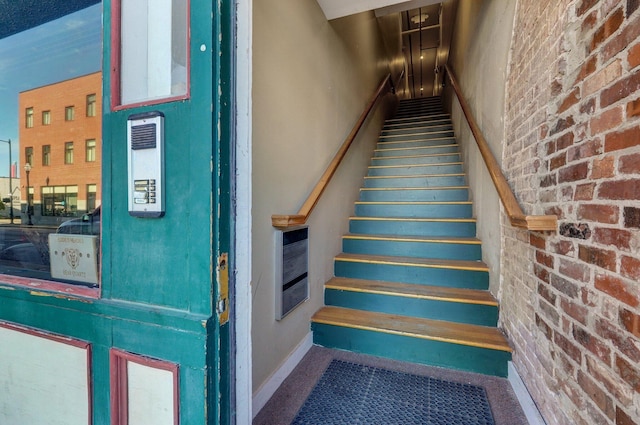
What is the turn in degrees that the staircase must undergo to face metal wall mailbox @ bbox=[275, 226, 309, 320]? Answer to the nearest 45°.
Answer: approximately 45° to its right

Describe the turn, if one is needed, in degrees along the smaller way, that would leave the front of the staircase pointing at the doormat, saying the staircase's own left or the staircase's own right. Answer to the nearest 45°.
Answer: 0° — it already faces it

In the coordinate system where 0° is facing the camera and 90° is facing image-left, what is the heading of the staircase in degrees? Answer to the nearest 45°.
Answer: approximately 0°

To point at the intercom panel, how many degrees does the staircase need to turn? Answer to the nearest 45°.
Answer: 0° — it already faces it

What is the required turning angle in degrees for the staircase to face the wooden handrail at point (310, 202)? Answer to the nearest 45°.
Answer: approximately 45° to its right
